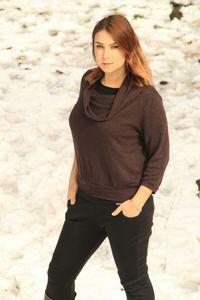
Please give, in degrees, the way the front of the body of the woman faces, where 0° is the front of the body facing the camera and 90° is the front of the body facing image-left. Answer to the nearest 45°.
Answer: approximately 45°

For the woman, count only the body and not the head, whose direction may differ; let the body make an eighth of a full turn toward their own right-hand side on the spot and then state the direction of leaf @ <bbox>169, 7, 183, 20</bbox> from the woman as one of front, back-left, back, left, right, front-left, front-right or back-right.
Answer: right
